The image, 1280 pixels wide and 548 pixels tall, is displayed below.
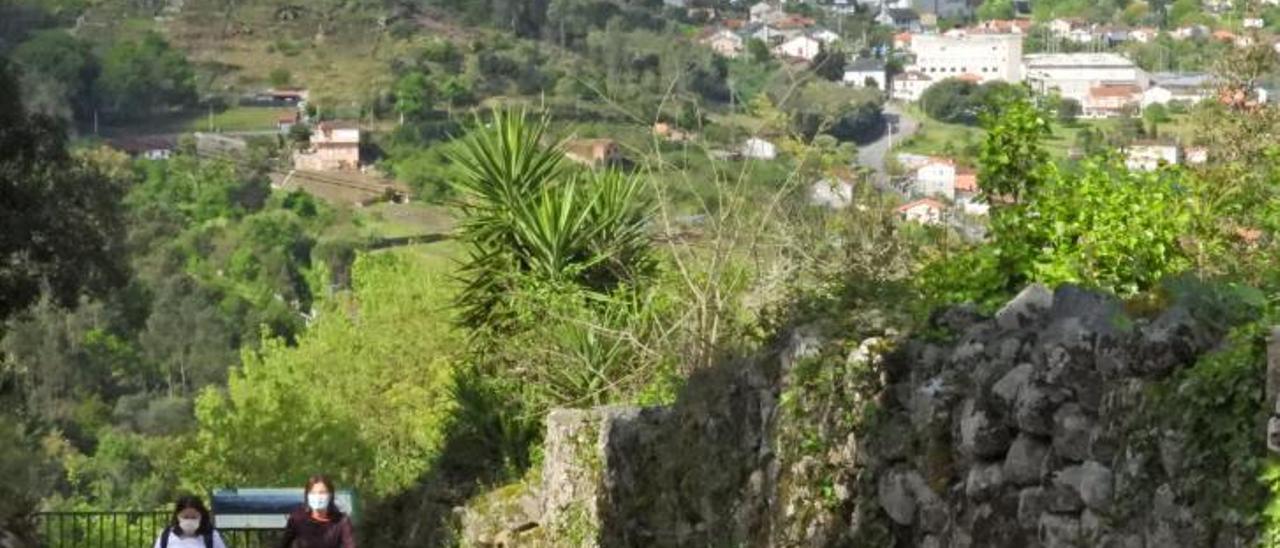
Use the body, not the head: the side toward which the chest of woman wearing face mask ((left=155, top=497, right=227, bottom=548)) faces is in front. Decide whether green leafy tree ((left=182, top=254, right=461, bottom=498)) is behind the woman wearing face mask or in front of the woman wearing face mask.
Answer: behind

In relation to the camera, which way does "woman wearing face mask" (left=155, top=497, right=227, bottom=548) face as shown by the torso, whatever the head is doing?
toward the camera

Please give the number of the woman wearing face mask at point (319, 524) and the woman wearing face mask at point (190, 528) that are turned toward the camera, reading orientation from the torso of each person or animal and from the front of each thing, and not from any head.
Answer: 2

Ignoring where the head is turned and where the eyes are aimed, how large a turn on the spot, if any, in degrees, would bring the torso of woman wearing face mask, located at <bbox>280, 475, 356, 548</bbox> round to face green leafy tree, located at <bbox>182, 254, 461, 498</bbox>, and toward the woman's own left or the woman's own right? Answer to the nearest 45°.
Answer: approximately 180°

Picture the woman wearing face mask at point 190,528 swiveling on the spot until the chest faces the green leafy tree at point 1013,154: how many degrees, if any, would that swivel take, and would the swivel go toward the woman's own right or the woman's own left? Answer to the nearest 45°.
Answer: approximately 90° to the woman's own left

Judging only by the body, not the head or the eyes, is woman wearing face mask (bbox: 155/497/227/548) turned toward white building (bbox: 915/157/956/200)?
no

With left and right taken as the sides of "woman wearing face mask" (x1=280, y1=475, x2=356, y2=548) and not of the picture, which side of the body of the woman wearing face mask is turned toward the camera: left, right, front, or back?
front

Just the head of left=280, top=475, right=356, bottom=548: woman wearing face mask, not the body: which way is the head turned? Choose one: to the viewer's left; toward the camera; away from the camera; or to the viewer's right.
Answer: toward the camera

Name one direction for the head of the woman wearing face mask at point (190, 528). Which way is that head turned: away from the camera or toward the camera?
toward the camera

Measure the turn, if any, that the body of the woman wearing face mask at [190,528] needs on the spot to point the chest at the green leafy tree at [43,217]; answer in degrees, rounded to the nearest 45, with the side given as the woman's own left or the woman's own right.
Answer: approximately 180°

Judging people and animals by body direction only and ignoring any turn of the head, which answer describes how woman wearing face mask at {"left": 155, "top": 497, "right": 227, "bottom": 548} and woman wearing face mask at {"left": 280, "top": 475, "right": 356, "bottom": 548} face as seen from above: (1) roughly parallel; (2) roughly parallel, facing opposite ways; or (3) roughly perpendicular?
roughly parallel

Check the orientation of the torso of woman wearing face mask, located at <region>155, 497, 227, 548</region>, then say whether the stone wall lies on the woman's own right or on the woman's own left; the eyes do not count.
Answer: on the woman's own left
